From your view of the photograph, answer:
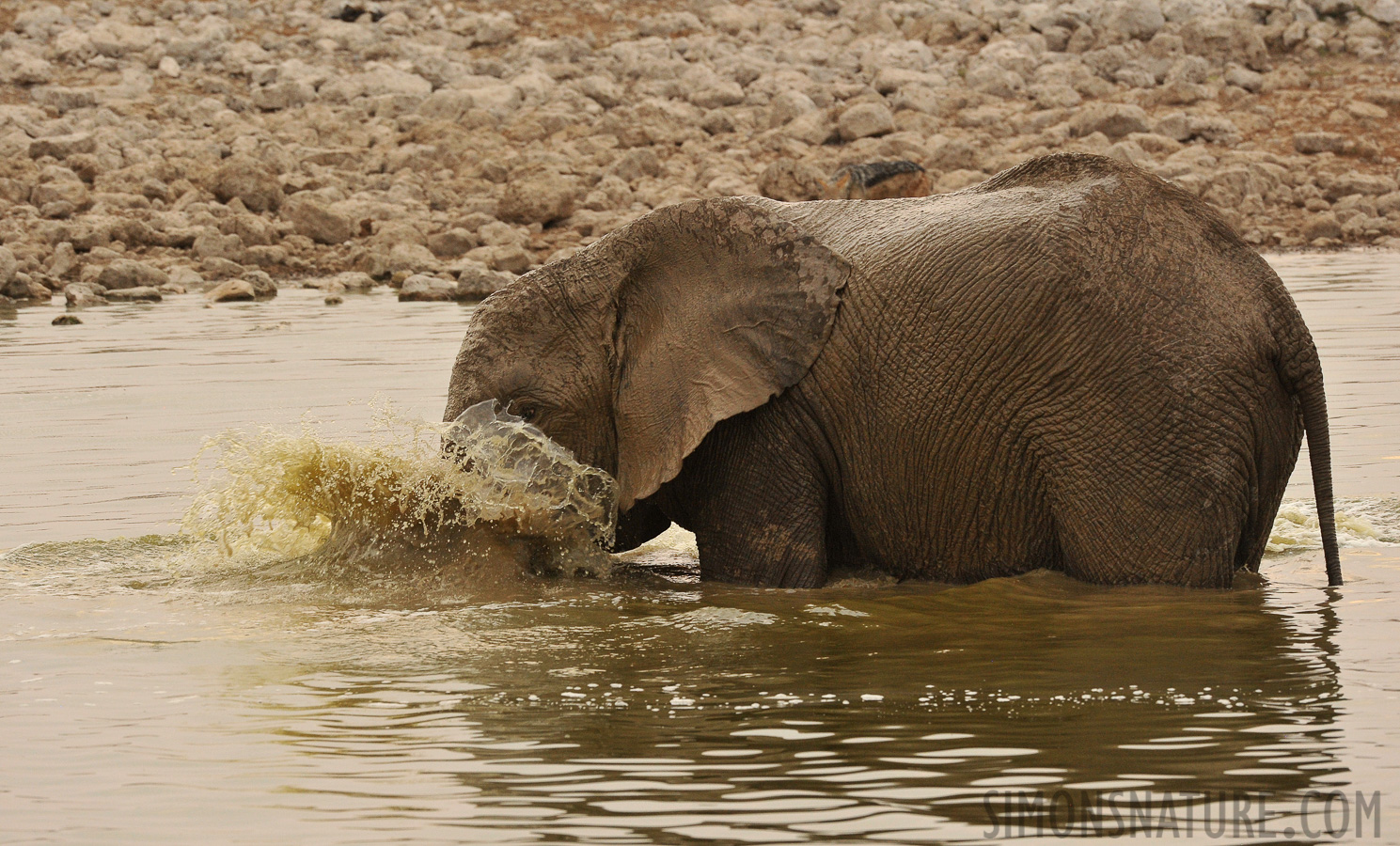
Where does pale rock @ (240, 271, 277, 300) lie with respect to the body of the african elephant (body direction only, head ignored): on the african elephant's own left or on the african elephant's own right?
on the african elephant's own right

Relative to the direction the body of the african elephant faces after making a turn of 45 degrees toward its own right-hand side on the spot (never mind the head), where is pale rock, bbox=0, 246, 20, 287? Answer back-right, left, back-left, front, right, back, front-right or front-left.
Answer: front

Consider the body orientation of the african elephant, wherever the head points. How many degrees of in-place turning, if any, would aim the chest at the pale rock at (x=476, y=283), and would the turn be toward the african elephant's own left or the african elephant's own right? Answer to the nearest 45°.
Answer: approximately 90° to the african elephant's own right

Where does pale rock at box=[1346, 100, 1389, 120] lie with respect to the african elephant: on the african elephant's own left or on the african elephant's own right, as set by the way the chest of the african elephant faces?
on the african elephant's own right

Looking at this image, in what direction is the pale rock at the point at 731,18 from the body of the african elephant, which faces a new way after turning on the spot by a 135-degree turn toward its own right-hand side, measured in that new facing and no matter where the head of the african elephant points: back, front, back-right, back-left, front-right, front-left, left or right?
front-left

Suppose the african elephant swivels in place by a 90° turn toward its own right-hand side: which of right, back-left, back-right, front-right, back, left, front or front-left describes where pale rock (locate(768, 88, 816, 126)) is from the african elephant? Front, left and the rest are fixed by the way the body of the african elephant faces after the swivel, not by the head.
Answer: front

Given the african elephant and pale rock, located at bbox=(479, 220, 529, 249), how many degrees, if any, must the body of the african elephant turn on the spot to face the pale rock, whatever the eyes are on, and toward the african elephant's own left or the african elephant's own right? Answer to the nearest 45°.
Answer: approximately 90° to the african elephant's own right

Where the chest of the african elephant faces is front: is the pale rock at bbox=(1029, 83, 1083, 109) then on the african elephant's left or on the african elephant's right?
on the african elephant's right

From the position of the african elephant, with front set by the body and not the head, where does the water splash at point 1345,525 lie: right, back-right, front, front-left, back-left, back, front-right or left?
back-right

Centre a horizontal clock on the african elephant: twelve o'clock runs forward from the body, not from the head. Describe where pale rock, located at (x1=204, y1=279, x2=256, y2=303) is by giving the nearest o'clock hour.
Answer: The pale rock is roughly at 2 o'clock from the african elephant.

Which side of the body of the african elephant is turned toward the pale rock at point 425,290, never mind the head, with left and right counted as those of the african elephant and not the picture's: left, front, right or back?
right

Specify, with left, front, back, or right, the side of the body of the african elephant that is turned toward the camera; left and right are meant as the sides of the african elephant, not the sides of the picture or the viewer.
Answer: left

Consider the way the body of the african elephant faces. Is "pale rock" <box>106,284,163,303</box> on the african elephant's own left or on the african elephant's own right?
on the african elephant's own right

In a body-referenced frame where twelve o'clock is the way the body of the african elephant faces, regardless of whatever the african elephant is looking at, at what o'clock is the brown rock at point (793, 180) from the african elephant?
The brown rock is roughly at 3 o'clock from the african elephant.

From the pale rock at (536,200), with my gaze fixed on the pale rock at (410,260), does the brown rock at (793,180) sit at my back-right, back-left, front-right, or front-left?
back-left
